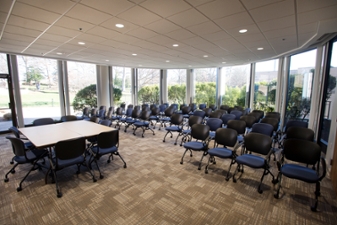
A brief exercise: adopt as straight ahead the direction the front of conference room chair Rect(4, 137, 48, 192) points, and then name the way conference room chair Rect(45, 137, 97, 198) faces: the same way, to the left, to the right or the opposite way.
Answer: to the left

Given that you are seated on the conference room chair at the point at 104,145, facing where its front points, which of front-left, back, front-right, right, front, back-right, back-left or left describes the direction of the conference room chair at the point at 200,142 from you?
back-right

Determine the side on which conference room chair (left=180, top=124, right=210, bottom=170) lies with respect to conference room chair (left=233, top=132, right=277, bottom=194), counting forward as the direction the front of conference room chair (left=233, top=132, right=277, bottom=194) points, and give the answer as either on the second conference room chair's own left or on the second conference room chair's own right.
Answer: on the second conference room chair's own right

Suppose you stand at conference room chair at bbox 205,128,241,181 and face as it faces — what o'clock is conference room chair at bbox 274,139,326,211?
conference room chair at bbox 274,139,326,211 is roughly at 8 o'clock from conference room chair at bbox 205,128,241,181.

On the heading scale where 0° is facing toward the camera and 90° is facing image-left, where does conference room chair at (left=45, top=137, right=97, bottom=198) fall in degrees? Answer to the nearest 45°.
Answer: approximately 135°

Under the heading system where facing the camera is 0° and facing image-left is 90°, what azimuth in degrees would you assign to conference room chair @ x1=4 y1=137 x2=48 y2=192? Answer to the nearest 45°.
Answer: approximately 225°

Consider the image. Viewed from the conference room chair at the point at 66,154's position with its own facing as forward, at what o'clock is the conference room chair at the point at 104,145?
the conference room chair at the point at 104,145 is roughly at 4 o'clock from the conference room chair at the point at 66,154.

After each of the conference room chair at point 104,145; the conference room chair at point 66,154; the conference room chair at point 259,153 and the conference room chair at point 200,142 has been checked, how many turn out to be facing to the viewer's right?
0

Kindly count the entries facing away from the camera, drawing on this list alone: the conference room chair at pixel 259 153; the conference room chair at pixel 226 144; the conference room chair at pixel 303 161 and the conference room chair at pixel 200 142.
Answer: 0

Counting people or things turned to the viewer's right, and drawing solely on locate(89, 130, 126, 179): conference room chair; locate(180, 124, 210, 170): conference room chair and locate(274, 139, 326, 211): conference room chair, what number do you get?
0

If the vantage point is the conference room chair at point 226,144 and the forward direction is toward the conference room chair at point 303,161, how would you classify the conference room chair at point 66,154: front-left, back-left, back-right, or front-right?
back-right

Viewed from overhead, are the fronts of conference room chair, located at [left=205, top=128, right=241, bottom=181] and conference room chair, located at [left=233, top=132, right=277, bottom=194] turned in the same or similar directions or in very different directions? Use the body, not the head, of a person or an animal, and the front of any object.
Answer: same or similar directions

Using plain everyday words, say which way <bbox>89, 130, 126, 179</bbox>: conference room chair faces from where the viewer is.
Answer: facing away from the viewer and to the left of the viewer
